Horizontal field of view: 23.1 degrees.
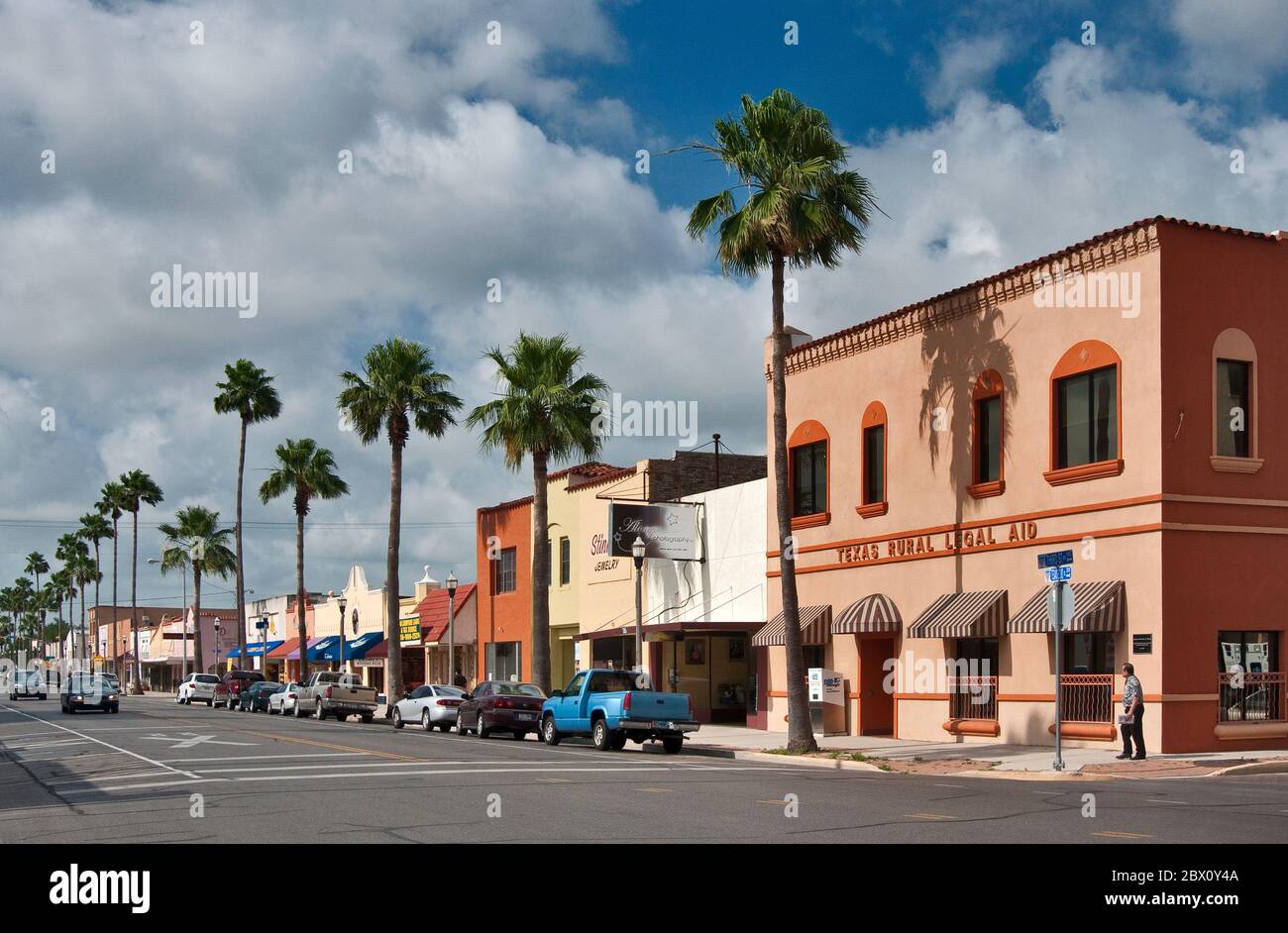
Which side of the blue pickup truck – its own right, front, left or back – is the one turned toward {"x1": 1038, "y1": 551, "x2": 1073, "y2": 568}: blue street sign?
back

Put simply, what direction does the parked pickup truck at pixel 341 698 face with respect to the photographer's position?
facing away from the viewer and to the left of the viewer

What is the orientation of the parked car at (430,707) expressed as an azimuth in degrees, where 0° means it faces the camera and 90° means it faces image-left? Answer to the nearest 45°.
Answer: approximately 135°

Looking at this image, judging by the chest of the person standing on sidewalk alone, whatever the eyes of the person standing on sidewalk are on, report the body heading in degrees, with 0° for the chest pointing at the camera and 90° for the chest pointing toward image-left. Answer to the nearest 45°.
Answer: approximately 90°

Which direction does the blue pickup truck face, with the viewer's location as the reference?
facing away from the viewer and to the left of the viewer

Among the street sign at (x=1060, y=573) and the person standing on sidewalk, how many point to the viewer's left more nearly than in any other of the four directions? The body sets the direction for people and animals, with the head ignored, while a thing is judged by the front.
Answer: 1
